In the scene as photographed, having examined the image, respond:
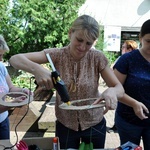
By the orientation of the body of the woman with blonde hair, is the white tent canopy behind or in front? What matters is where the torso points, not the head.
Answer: behind

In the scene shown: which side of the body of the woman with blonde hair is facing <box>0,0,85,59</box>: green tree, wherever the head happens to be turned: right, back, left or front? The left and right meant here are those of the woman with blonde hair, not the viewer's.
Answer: back

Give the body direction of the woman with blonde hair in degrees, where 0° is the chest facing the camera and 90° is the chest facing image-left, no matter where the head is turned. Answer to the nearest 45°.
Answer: approximately 0°
